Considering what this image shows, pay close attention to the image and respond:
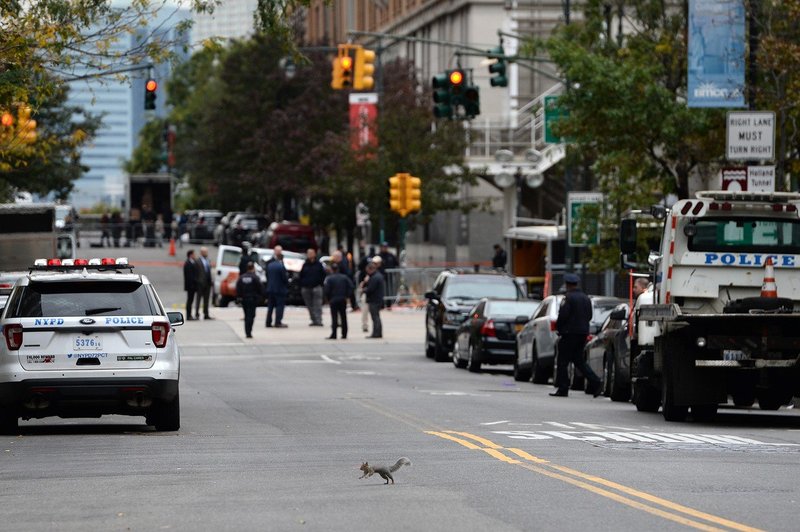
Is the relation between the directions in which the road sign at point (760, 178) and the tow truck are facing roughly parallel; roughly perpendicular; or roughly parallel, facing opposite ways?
roughly parallel, facing opposite ways

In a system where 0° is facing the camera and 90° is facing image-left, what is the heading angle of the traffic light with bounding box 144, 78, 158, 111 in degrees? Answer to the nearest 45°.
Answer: approximately 0°

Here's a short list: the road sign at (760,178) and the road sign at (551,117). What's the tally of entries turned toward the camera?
2

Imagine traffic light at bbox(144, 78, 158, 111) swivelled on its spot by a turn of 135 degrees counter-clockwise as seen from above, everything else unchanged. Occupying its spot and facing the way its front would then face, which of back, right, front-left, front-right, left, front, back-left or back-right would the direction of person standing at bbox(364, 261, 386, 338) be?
right

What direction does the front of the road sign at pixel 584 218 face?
toward the camera

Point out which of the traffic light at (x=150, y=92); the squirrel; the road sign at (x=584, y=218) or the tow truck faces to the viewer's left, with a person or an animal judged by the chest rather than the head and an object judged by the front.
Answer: the squirrel

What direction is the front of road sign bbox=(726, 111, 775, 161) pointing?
toward the camera

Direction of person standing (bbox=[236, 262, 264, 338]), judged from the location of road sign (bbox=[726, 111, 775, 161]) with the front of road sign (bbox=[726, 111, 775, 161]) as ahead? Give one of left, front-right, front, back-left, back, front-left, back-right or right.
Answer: back-right

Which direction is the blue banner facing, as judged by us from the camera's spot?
facing the viewer
